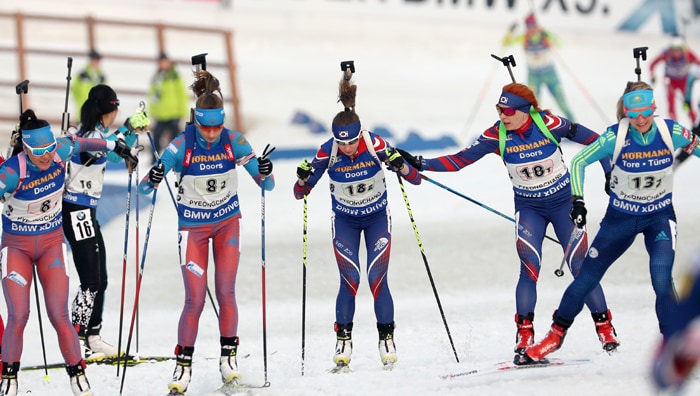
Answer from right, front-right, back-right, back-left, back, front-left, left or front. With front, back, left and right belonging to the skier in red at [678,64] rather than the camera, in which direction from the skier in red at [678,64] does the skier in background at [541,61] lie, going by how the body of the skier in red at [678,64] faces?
right

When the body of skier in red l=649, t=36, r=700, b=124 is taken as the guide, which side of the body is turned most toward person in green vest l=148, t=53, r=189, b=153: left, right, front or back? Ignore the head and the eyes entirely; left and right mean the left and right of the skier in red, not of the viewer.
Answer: right

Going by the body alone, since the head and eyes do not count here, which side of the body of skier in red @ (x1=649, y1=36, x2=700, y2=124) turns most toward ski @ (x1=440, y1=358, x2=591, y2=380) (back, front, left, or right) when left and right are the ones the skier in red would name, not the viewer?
front

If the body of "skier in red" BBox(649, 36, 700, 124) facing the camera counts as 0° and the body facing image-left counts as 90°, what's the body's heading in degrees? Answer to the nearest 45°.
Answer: approximately 0°
